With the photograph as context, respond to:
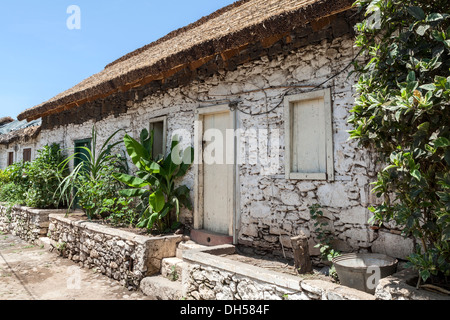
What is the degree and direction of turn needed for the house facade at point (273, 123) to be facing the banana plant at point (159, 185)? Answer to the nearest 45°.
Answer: approximately 90° to its right

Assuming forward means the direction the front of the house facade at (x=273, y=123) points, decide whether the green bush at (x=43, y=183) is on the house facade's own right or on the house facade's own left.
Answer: on the house facade's own right

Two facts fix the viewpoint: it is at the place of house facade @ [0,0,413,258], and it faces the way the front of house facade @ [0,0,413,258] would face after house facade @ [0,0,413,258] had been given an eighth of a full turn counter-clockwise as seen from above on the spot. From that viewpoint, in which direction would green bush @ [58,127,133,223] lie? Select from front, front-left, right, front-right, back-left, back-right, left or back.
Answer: back-right

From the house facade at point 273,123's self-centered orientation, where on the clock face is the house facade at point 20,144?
the house facade at point 20,144 is roughly at 3 o'clock from the house facade at point 273,123.

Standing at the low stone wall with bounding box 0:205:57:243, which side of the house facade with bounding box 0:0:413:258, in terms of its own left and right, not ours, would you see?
right

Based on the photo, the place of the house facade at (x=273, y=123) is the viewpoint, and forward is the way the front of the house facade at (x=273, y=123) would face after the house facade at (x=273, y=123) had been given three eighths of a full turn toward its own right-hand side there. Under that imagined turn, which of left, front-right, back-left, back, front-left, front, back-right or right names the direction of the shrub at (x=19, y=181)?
front-left

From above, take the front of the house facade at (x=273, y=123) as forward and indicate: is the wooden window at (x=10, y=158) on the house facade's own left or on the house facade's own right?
on the house facade's own right

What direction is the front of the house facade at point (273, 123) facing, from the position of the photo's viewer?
facing the viewer and to the left of the viewer
